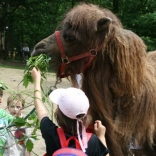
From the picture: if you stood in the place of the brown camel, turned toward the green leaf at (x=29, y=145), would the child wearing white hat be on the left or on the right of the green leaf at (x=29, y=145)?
left

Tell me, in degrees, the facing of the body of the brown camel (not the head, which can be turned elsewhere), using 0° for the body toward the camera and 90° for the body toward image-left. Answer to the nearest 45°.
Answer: approximately 45°
